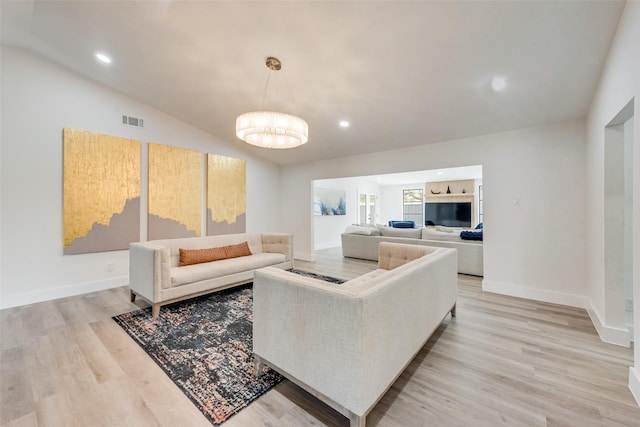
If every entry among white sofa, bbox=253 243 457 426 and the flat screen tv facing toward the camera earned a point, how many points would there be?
1

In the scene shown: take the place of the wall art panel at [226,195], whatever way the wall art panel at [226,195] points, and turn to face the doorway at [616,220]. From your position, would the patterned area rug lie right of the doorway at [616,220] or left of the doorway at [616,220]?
right

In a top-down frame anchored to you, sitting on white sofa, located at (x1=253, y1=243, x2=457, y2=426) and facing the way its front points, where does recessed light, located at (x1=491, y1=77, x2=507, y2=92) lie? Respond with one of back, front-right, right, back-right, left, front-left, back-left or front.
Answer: right

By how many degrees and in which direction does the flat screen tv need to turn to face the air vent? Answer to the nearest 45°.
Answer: approximately 45° to its right

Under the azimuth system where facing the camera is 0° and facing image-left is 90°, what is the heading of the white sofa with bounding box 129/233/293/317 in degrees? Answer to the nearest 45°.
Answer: approximately 315°

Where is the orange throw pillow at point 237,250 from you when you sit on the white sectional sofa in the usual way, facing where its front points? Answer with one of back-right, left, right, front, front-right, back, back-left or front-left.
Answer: back

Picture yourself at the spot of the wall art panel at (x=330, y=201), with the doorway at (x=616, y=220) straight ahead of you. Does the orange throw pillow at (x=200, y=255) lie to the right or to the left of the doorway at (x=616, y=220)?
right

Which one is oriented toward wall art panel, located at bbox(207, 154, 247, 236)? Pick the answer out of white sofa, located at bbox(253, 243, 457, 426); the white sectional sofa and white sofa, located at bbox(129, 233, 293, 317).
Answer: white sofa, located at bbox(253, 243, 457, 426)

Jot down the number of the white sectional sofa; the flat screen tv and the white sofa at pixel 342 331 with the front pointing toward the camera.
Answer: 1

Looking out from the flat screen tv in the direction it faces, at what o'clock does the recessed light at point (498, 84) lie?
The recessed light is roughly at 12 o'clock from the flat screen tv.

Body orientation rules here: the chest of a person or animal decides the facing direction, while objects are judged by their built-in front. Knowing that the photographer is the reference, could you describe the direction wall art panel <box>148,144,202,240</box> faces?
facing the viewer and to the right of the viewer

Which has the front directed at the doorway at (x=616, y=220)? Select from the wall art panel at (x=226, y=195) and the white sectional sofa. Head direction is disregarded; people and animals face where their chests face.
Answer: the wall art panel

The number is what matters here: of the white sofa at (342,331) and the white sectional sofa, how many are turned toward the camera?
0
